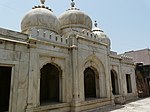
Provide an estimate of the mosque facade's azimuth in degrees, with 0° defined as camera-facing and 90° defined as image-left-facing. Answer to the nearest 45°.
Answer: approximately 315°

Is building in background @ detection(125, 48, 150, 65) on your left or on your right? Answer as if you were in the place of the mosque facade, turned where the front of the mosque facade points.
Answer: on your left
